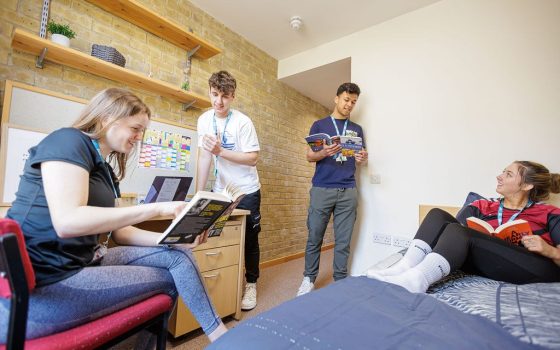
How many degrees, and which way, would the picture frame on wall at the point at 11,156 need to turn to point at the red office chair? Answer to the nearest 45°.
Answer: approximately 45° to its right

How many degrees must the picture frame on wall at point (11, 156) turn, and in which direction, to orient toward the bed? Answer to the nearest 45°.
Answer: approximately 45° to its left

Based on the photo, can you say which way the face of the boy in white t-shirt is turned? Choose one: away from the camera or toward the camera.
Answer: toward the camera

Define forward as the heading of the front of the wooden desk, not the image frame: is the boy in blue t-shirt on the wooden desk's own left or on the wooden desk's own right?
on the wooden desk's own left

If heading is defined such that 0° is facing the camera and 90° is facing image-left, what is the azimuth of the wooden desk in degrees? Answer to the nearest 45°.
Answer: approximately 315°

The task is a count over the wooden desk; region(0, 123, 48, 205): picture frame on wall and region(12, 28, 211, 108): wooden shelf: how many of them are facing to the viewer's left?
0

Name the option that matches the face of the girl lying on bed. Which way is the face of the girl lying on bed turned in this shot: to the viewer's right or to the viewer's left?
to the viewer's left

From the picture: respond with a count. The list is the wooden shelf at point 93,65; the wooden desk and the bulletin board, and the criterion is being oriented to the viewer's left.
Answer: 0

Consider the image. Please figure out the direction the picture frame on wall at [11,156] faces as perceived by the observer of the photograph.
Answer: facing the viewer and to the right of the viewer

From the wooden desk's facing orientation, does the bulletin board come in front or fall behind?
behind

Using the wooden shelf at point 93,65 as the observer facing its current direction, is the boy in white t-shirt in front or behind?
in front
